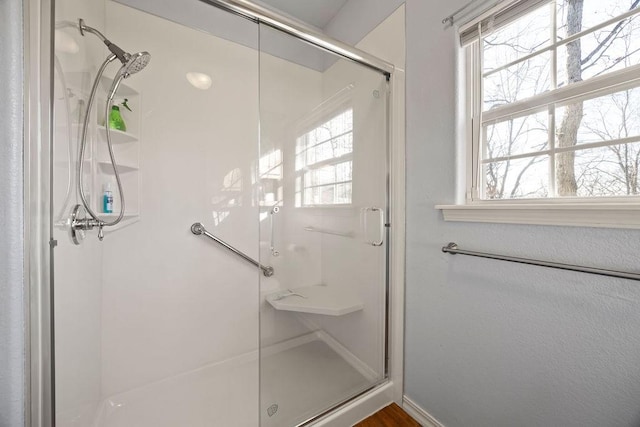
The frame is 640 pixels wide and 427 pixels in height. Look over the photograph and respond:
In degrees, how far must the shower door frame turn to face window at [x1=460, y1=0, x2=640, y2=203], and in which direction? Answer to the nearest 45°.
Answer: approximately 45° to its left

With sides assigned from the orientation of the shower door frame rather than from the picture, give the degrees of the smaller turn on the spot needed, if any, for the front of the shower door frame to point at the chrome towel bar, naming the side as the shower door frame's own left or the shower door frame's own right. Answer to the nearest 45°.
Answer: approximately 45° to the shower door frame's own left

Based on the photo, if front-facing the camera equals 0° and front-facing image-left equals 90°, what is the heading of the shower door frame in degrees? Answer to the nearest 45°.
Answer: approximately 315°
